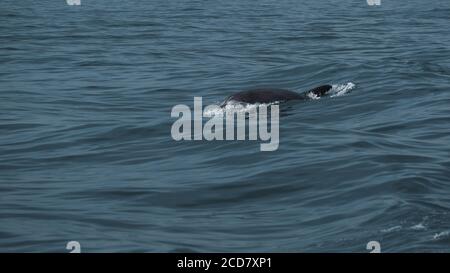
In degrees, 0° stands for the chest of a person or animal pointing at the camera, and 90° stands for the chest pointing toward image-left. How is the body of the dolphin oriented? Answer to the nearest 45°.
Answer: approximately 90°
